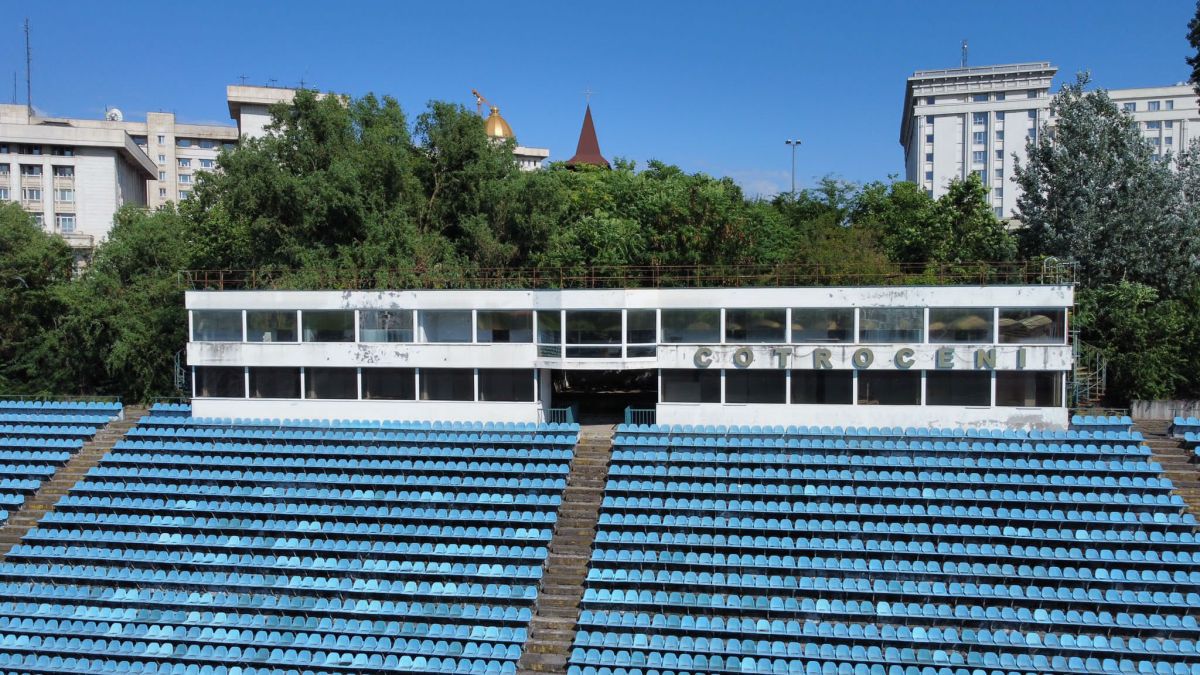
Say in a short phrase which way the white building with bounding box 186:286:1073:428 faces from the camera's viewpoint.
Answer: facing the viewer

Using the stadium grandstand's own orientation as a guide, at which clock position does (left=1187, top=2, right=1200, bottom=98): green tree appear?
The green tree is roughly at 8 o'clock from the stadium grandstand.

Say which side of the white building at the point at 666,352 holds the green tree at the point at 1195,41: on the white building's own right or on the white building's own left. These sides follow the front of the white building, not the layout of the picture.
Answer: on the white building's own left

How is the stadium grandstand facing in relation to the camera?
toward the camera

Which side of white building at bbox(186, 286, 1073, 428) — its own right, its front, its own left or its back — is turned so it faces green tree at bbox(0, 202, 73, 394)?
right

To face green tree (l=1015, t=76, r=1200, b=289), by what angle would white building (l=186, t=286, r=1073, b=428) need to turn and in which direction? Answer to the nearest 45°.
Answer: approximately 135° to its left

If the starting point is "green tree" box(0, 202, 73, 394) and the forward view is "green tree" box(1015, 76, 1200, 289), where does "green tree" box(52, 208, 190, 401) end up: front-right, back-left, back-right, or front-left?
front-right

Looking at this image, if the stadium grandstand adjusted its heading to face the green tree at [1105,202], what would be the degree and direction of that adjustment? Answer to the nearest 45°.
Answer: approximately 135° to its left

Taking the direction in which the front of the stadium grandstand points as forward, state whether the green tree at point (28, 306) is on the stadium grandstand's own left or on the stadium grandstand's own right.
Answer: on the stadium grandstand's own right
